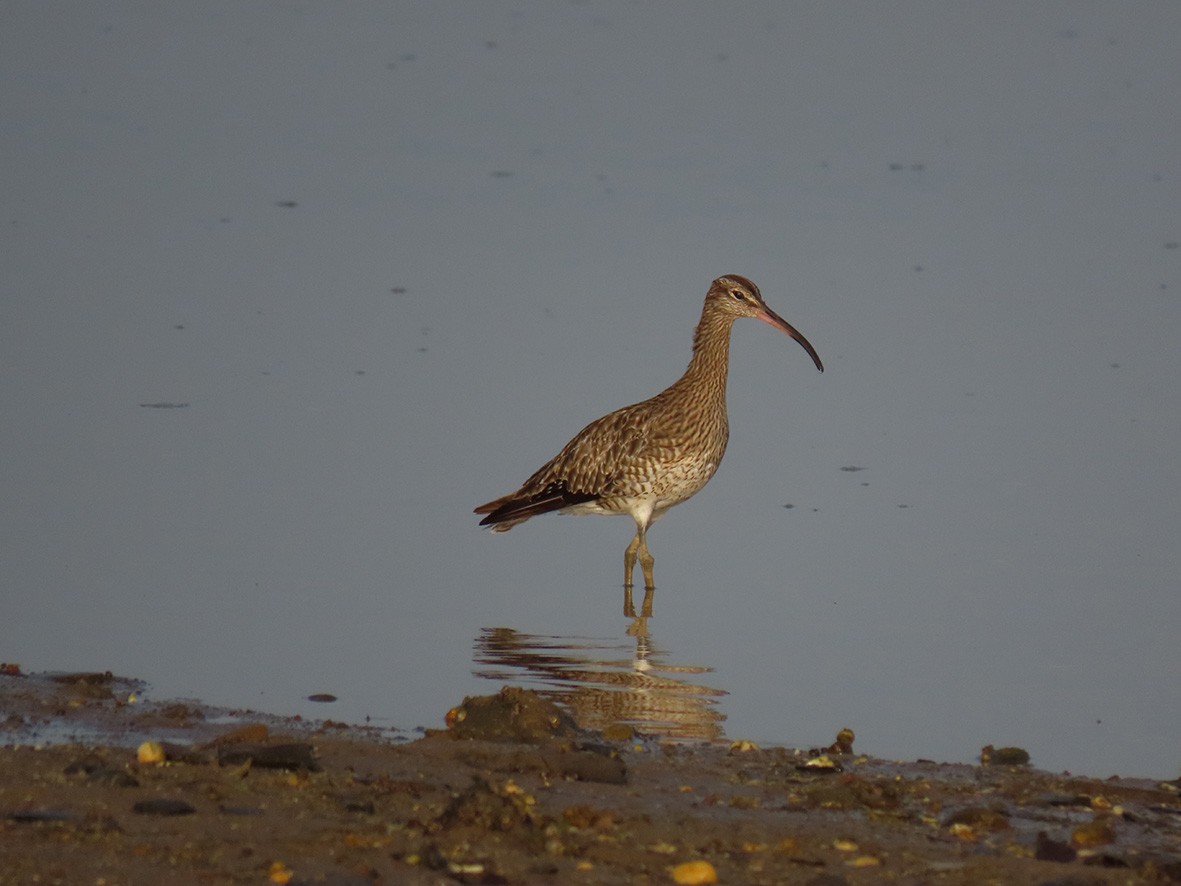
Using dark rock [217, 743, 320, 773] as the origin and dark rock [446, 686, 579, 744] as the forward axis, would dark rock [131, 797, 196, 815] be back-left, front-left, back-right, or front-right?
back-right

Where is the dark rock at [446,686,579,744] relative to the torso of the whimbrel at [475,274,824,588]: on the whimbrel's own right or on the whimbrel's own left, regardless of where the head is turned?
on the whimbrel's own right

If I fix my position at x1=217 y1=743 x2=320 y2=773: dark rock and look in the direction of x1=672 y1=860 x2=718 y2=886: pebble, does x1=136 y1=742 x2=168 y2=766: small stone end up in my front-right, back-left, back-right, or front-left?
back-right

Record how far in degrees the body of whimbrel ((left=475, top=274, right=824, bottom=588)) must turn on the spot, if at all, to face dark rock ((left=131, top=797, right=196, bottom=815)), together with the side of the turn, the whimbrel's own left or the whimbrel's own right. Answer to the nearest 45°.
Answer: approximately 90° to the whimbrel's own right

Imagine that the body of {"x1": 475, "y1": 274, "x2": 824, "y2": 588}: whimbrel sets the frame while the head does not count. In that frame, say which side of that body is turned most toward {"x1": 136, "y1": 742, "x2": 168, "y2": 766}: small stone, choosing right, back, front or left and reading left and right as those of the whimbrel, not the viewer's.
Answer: right

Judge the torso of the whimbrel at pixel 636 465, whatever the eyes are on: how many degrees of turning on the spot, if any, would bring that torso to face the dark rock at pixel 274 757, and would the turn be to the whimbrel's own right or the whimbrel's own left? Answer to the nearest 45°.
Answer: approximately 90° to the whimbrel's own right

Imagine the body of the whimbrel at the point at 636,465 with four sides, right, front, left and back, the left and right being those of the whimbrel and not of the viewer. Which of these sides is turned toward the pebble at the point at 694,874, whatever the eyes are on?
right

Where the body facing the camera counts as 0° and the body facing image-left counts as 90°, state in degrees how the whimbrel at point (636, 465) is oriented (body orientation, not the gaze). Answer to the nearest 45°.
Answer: approximately 270°
